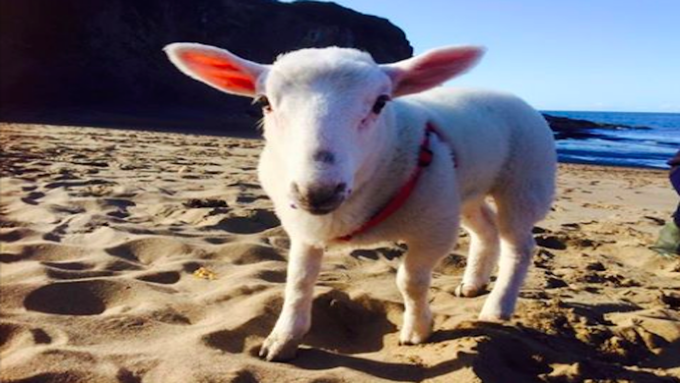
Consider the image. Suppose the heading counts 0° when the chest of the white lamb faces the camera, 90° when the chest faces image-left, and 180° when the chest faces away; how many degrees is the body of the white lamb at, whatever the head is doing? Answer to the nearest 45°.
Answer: approximately 45°
